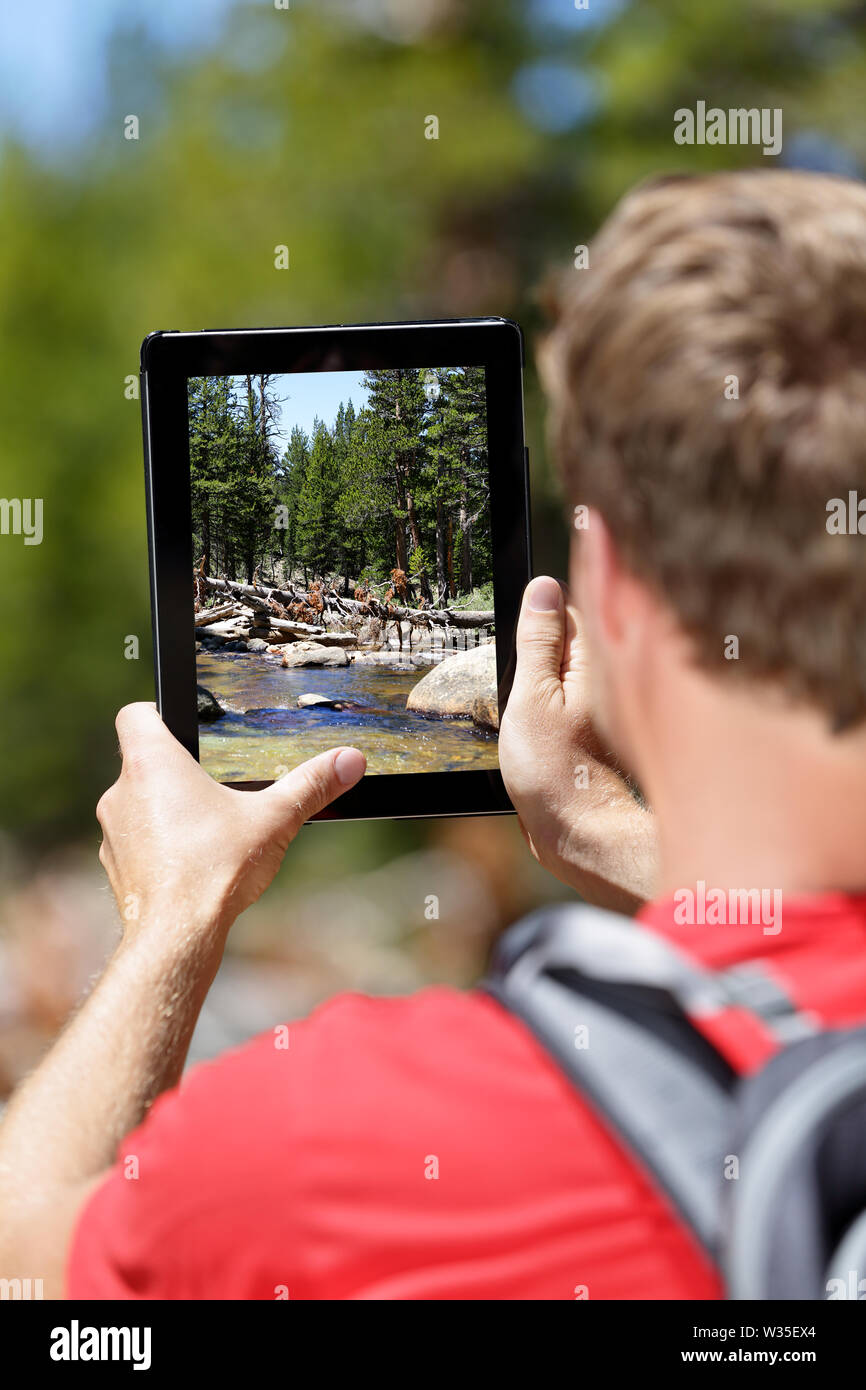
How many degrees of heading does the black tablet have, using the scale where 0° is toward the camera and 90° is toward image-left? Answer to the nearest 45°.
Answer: approximately 0°

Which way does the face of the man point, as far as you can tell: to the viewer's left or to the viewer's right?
to the viewer's left
